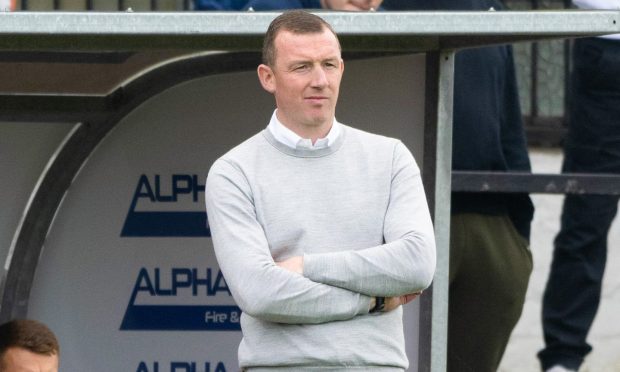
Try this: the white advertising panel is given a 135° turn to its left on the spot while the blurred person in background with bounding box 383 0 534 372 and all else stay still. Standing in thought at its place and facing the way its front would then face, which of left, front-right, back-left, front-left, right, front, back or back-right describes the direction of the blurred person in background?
front-right

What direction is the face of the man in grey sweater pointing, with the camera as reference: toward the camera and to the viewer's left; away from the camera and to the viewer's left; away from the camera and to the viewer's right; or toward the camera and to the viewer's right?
toward the camera and to the viewer's right

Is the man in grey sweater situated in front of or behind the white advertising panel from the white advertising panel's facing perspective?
in front

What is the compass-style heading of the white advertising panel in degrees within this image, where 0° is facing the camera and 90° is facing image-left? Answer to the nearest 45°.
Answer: approximately 0°
